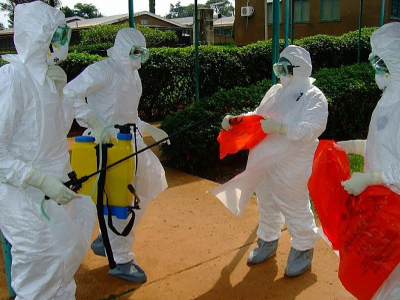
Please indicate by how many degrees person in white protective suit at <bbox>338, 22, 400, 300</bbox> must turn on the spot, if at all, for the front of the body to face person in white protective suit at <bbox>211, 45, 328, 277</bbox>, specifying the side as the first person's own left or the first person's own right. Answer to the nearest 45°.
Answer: approximately 45° to the first person's own right

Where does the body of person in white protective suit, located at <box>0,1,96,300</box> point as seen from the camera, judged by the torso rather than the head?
to the viewer's right

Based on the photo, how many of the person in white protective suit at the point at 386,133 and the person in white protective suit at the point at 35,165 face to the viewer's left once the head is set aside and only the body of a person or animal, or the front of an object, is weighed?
1

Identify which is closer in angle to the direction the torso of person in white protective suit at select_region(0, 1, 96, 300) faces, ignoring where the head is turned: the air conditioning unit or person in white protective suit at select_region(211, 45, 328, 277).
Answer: the person in white protective suit

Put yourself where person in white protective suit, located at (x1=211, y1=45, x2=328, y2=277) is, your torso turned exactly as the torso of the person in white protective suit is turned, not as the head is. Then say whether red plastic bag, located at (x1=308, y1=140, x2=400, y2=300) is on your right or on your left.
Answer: on your left

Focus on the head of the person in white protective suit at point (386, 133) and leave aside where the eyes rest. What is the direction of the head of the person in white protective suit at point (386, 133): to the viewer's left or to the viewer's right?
to the viewer's left

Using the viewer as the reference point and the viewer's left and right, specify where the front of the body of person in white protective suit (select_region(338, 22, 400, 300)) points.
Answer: facing to the left of the viewer

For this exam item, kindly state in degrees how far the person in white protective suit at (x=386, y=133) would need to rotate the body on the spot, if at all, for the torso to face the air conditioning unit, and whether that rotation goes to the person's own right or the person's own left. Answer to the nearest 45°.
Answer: approximately 90° to the person's own right

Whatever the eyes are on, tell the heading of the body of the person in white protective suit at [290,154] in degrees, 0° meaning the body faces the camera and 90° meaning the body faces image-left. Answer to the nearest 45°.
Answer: approximately 45°

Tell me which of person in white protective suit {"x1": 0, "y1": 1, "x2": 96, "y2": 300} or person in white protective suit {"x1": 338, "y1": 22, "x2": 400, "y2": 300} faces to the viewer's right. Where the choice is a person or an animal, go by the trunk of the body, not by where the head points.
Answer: person in white protective suit {"x1": 0, "y1": 1, "x2": 96, "y2": 300}
